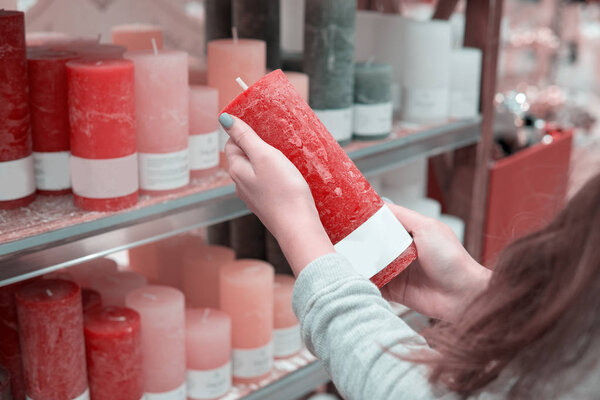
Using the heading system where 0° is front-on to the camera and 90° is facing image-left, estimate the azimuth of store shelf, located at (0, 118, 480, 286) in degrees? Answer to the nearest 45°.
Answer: approximately 315°
